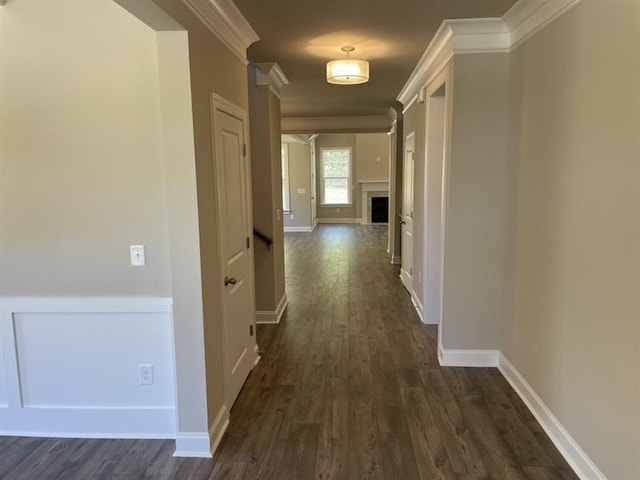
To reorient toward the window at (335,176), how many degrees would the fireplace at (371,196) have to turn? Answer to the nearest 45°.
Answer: approximately 90° to its right

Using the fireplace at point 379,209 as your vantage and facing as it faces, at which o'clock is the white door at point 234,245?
The white door is roughly at 12 o'clock from the fireplace.

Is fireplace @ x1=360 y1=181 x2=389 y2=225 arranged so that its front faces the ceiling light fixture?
yes

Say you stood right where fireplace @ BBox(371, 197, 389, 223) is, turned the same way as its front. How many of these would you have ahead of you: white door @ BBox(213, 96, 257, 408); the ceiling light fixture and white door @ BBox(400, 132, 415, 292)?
3

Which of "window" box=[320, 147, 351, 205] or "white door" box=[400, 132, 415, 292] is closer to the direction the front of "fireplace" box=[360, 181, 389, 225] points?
the white door

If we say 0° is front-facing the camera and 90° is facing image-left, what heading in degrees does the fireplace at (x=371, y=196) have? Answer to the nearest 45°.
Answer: approximately 0°

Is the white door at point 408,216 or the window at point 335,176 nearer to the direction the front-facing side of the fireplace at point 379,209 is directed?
the white door

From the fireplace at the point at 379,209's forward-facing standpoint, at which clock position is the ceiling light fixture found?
The ceiling light fixture is roughly at 12 o'clock from the fireplace.
